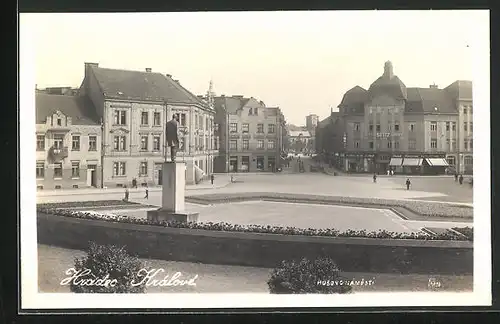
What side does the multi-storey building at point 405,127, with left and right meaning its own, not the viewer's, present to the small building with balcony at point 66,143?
right

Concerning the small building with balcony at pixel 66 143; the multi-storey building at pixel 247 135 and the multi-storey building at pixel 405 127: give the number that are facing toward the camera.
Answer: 3

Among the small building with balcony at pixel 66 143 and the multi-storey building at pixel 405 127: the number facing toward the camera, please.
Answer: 2

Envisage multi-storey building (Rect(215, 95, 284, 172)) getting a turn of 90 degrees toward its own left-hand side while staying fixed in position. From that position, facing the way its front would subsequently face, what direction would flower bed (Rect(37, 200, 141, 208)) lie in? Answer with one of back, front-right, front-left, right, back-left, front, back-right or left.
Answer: right

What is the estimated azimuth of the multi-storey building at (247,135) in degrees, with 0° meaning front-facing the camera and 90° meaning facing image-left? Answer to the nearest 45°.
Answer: approximately 0°
